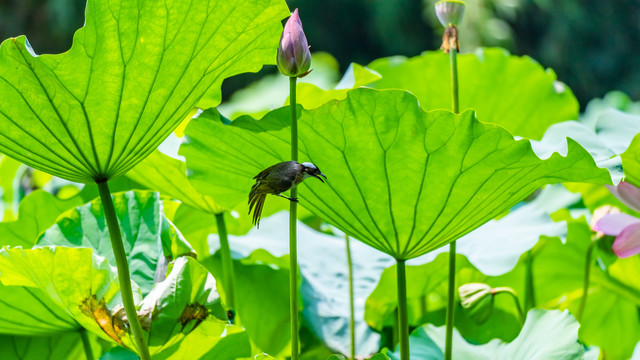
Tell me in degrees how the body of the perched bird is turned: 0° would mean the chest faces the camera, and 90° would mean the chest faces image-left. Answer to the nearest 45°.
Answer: approximately 270°

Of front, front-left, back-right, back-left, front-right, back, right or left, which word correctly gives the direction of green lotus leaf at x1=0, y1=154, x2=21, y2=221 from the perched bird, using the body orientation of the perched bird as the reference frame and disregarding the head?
back-left
